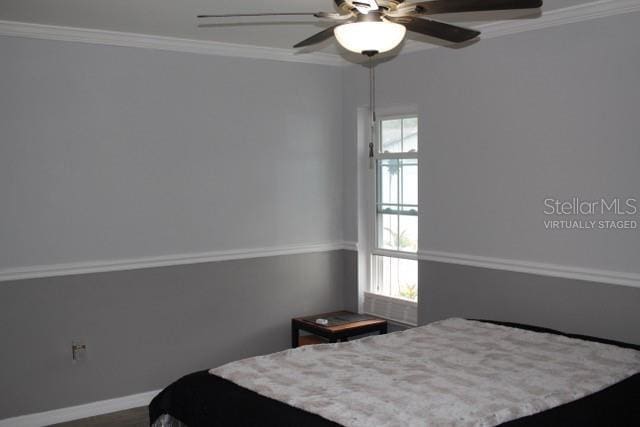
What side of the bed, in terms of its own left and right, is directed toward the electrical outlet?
right

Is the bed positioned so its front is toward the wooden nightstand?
no

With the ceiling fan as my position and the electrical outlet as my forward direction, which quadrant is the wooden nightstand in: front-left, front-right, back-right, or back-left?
front-right

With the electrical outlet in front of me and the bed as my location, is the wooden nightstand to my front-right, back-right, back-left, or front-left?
front-right

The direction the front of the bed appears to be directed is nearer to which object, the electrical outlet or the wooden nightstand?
the electrical outlet

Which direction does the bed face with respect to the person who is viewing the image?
facing the viewer and to the left of the viewer
